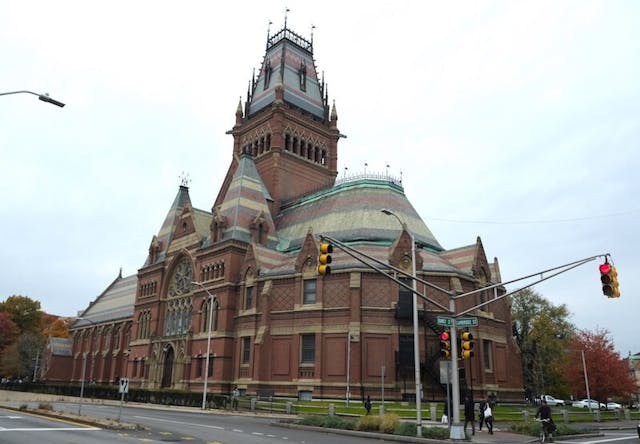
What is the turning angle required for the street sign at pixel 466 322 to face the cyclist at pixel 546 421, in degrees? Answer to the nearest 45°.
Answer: approximately 135° to its left

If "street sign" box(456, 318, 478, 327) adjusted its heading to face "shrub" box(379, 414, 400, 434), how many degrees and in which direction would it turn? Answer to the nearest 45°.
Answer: approximately 135° to its right

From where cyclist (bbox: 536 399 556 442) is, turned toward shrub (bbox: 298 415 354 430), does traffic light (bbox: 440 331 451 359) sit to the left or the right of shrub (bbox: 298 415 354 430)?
left

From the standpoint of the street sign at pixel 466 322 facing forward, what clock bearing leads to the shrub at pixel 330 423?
The shrub is roughly at 4 o'clock from the street sign.

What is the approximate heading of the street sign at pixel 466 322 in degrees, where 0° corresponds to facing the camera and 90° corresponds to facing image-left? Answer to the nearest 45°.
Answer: approximately 0°

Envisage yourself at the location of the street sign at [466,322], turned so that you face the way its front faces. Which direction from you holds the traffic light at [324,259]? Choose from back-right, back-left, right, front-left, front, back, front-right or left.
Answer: front-right

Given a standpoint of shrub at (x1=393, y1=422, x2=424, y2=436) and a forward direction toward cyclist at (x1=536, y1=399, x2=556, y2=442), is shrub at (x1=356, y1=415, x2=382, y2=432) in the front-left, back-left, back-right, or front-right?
back-left

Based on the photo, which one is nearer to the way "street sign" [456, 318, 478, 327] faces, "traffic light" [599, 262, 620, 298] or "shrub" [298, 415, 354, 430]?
the traffic light
